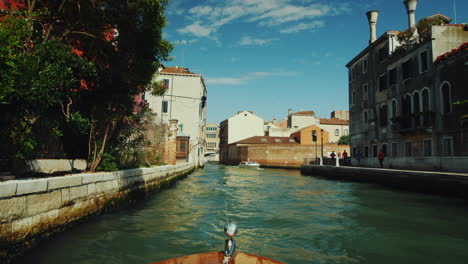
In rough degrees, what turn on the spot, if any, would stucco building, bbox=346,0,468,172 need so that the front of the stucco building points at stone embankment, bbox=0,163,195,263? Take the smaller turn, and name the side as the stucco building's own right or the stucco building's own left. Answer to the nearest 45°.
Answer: approximately 45° to the stucco building's own left

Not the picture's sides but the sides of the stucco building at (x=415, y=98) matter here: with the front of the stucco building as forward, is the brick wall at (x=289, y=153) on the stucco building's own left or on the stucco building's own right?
on the stucco building's own right

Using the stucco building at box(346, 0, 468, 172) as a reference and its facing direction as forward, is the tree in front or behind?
in front

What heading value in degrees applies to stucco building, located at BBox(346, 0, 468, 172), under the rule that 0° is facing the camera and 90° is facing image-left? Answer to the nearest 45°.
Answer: approximately 45°

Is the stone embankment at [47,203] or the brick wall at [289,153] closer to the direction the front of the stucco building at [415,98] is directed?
the stone embankment

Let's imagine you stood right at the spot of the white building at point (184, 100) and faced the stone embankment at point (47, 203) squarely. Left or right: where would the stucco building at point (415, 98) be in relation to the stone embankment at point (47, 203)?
left

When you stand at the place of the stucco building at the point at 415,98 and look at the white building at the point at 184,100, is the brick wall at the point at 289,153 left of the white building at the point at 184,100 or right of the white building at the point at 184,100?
right

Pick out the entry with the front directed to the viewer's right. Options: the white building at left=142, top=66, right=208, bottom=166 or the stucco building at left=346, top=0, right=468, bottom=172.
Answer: the white building

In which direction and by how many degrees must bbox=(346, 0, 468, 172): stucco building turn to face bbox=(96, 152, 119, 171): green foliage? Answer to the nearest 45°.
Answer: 0° — it already faces it
